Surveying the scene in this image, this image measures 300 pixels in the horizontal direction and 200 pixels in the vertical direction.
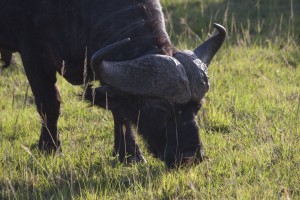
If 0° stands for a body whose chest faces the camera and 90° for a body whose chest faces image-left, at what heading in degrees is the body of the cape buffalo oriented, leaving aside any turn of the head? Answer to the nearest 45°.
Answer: approximately 315°
